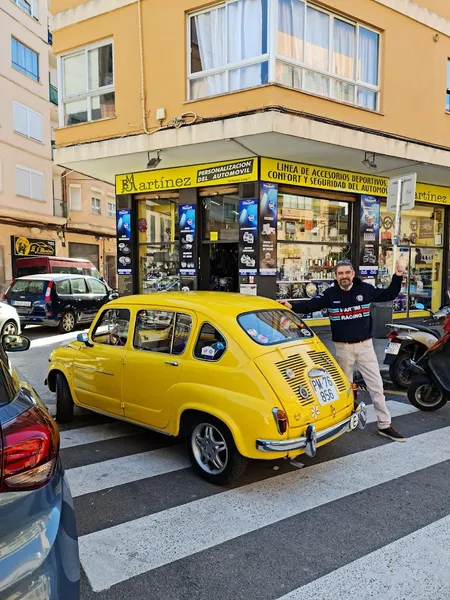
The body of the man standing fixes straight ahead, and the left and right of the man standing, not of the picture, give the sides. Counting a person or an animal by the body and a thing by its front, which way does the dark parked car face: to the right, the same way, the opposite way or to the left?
the opposite way

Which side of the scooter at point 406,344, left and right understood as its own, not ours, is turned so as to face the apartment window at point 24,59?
left

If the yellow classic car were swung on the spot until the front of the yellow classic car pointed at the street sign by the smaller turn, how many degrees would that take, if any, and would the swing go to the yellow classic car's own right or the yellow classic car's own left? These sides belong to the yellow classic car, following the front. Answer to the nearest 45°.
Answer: approximately 90° to the yellow classic car's own right

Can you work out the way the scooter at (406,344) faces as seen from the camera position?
facing away from the viewer and to the right of the viewer

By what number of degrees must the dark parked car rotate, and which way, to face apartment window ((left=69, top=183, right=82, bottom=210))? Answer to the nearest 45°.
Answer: approximately 45° to its left

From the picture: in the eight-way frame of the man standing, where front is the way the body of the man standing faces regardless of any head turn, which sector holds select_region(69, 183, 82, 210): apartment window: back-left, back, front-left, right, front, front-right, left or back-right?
back-right

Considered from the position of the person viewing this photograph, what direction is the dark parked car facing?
facing away from the viewer and to the right of the viewer

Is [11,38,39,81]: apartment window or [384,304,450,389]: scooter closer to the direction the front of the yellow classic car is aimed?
the apartment window

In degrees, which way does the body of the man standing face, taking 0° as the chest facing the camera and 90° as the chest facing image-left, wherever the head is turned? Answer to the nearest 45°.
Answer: approximately 0°

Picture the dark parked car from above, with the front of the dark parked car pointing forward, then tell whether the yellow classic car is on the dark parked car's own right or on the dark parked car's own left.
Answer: on the dark parked car's own right

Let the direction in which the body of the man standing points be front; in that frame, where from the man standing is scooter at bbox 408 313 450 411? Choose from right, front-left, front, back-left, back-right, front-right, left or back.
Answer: back-left
